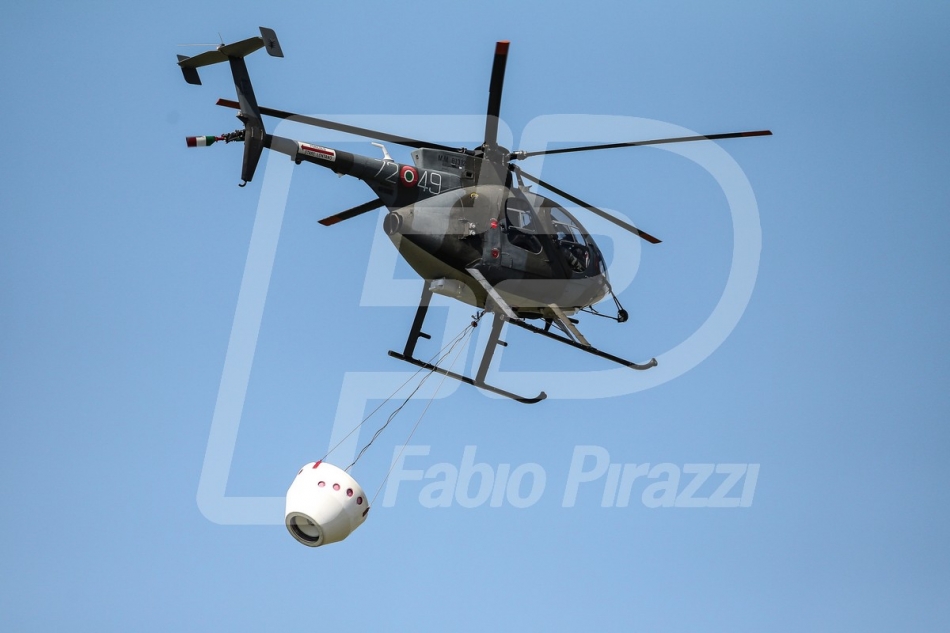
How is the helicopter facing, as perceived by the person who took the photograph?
facing away from the viewer and to the right of the viewer
